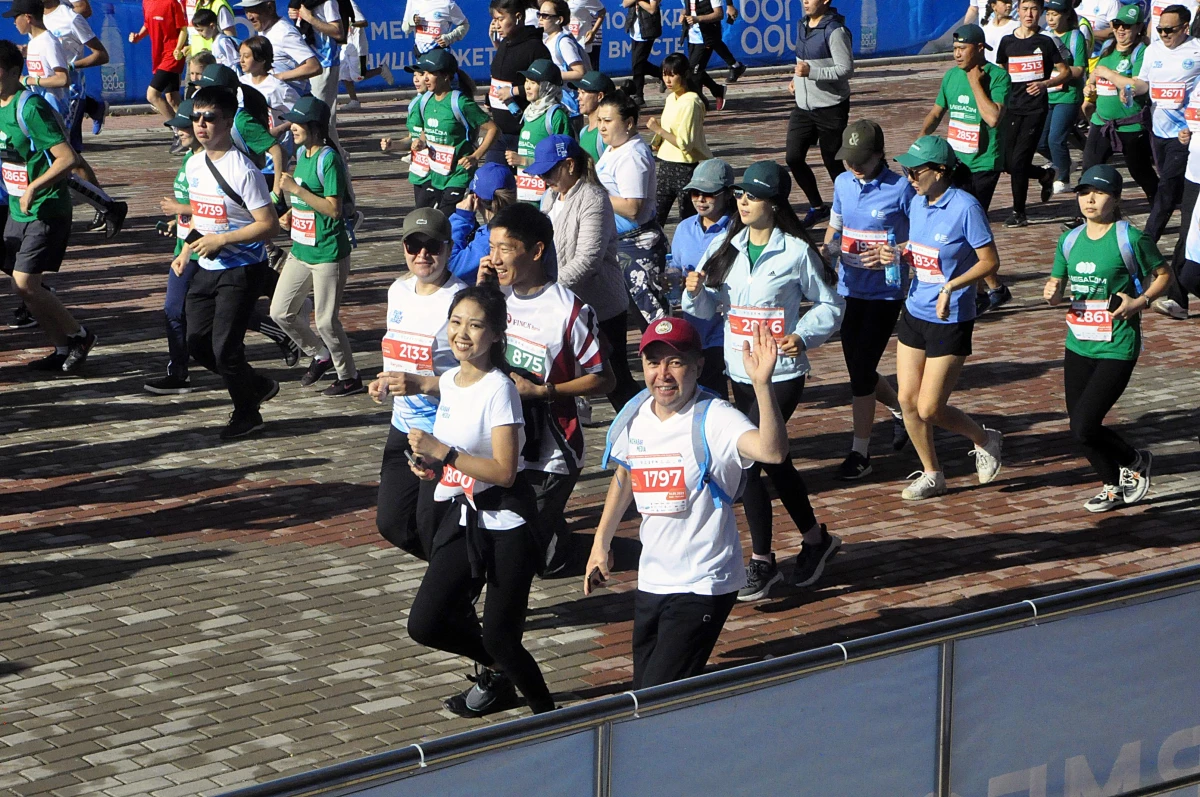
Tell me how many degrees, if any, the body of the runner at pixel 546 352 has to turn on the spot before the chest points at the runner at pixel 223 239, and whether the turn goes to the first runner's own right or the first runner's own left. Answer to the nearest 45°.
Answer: approximately 90° to the first runner's own right

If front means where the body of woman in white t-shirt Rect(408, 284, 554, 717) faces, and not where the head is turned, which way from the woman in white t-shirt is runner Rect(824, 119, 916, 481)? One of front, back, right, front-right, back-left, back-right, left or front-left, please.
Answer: back

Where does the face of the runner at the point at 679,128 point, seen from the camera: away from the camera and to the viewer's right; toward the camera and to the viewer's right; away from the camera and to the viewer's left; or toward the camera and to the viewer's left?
toward the camera and to the viewer's left

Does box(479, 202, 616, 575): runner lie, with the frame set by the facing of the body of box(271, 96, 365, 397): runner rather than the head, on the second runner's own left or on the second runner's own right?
on the second runner's own left

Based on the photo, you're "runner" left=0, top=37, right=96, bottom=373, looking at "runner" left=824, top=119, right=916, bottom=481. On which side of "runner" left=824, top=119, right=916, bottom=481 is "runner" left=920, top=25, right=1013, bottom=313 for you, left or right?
left

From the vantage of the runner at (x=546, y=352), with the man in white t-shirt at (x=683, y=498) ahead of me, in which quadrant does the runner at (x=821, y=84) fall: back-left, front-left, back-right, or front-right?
back-left

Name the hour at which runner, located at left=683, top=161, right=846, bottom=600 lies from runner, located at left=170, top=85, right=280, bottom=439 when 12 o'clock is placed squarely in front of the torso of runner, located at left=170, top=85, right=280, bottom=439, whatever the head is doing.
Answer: runner, located at left=683, top=161, right=846, bottom=600 is roughly at 9 o'clock from runner, located at left=170, top=85, right=280, bottom=439.

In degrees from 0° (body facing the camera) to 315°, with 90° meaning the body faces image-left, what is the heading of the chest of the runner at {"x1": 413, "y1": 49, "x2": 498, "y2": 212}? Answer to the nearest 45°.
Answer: approximately 45°

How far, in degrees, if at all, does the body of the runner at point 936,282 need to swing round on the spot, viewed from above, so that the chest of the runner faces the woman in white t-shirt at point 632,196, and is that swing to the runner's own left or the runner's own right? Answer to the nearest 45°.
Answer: approximately 90° to the runner's own right
